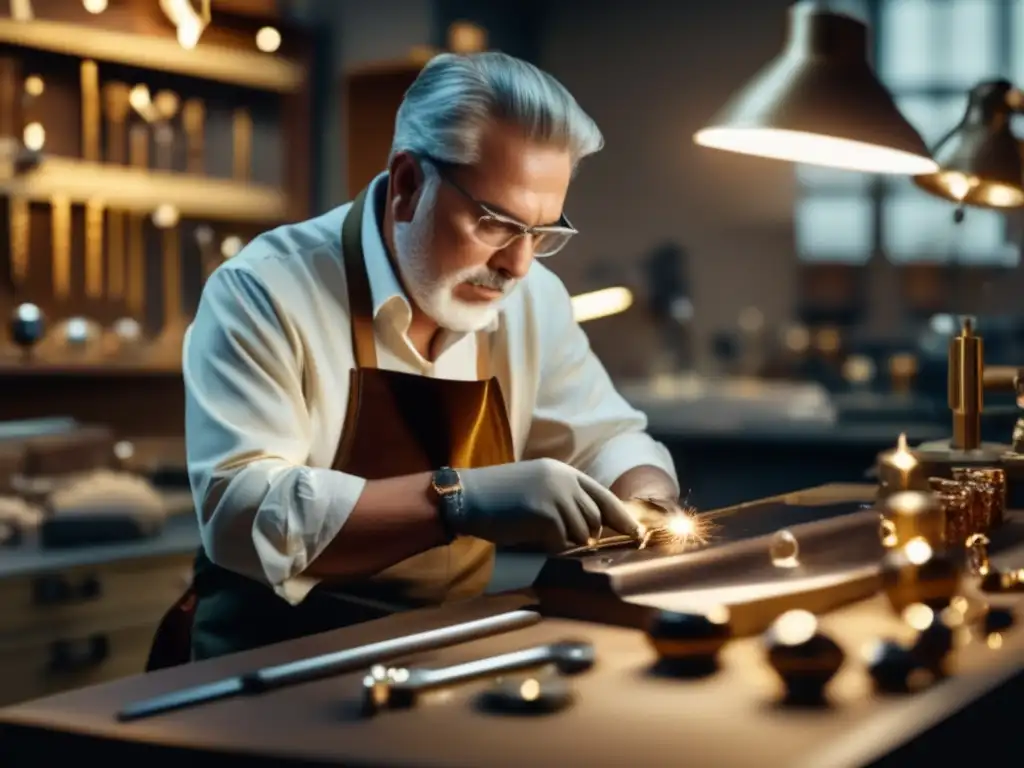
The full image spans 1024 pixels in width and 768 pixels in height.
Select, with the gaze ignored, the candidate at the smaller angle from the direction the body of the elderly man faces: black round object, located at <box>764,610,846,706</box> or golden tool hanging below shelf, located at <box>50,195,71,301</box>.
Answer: the black round object

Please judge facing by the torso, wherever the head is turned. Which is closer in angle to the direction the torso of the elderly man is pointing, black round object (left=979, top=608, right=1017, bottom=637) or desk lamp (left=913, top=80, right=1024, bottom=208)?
the black round object

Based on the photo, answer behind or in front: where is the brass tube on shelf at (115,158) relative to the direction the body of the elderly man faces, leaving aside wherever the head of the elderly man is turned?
behind

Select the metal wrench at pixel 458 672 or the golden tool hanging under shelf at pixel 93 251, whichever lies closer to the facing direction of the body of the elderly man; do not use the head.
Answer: the metal wrench

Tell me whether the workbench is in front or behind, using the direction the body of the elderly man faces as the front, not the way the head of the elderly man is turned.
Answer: in front

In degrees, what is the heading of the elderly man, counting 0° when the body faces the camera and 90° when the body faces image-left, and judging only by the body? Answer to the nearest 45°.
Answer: approximately 315°

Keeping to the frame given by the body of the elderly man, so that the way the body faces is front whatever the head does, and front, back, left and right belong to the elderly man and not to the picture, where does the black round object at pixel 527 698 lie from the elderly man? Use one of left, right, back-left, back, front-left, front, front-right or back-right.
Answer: front-right
